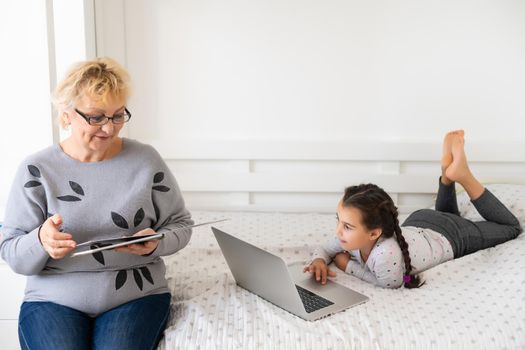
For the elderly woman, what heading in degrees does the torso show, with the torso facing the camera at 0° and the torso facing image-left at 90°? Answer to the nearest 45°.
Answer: approximately 0°

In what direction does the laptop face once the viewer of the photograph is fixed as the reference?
facing away from the viewer and to the right of the viewer

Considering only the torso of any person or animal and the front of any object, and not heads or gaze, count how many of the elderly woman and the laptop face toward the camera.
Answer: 1
